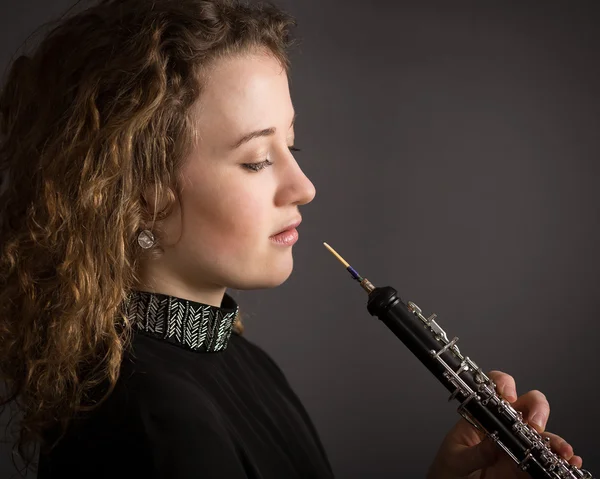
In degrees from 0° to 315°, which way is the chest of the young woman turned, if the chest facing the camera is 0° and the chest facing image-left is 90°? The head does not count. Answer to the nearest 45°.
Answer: approximately 270°

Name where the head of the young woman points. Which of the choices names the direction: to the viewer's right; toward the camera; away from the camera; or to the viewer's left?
to the viewer's right
